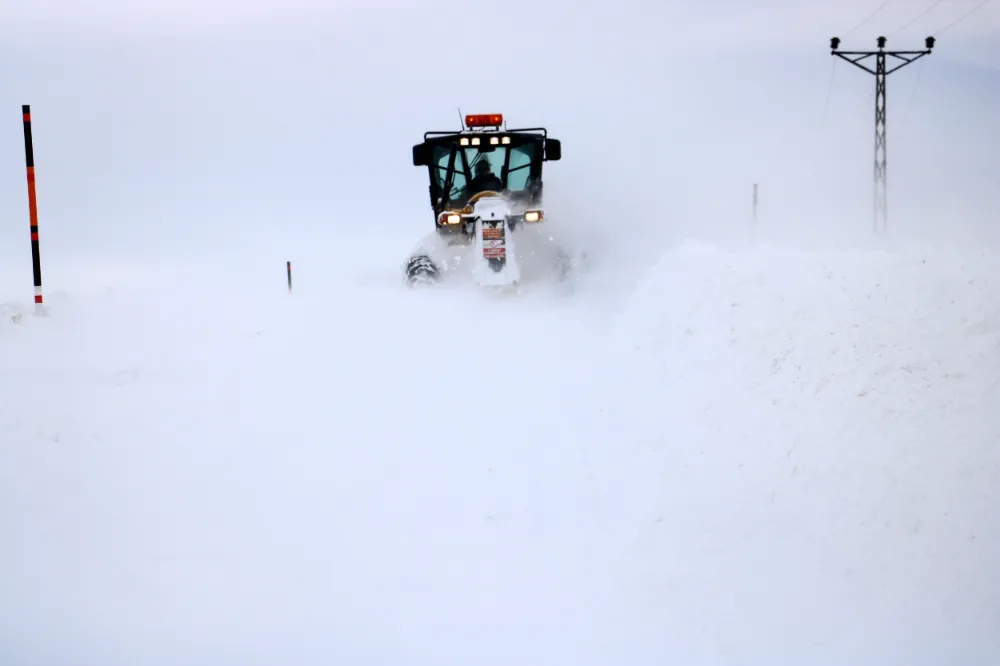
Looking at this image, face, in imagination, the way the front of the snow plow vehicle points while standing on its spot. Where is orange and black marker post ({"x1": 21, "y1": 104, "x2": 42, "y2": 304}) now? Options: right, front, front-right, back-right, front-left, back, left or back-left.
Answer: front-right

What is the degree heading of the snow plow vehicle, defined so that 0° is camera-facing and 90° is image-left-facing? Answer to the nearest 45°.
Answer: approximately 0°
